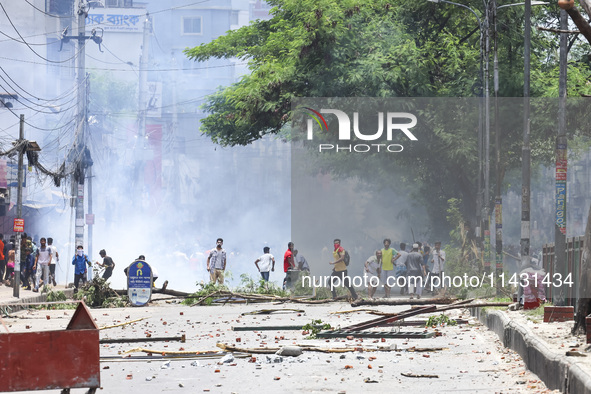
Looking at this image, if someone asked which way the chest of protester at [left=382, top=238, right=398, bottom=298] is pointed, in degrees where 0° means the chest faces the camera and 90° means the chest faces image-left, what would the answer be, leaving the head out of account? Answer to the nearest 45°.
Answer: approximately 0°

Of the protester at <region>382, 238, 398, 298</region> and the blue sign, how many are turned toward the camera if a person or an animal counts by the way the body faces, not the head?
2

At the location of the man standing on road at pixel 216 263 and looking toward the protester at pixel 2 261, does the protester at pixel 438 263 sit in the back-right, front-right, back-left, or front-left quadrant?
back-right

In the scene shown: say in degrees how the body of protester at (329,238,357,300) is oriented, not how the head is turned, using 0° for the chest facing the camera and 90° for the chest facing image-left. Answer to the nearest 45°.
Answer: approximately 45°

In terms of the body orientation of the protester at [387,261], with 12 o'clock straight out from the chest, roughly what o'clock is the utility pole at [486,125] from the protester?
The utility pole is roughly at 7 o'clock from the protester.

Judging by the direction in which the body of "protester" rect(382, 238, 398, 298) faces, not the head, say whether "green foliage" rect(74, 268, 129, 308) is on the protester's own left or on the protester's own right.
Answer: on the protester's own right

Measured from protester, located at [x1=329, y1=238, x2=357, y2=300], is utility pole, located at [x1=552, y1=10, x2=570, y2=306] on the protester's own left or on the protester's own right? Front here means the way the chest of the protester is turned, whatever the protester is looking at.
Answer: on the protester's own left

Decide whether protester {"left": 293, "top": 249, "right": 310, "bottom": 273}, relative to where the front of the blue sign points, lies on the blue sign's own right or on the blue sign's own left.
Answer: on the blue sign's own left
